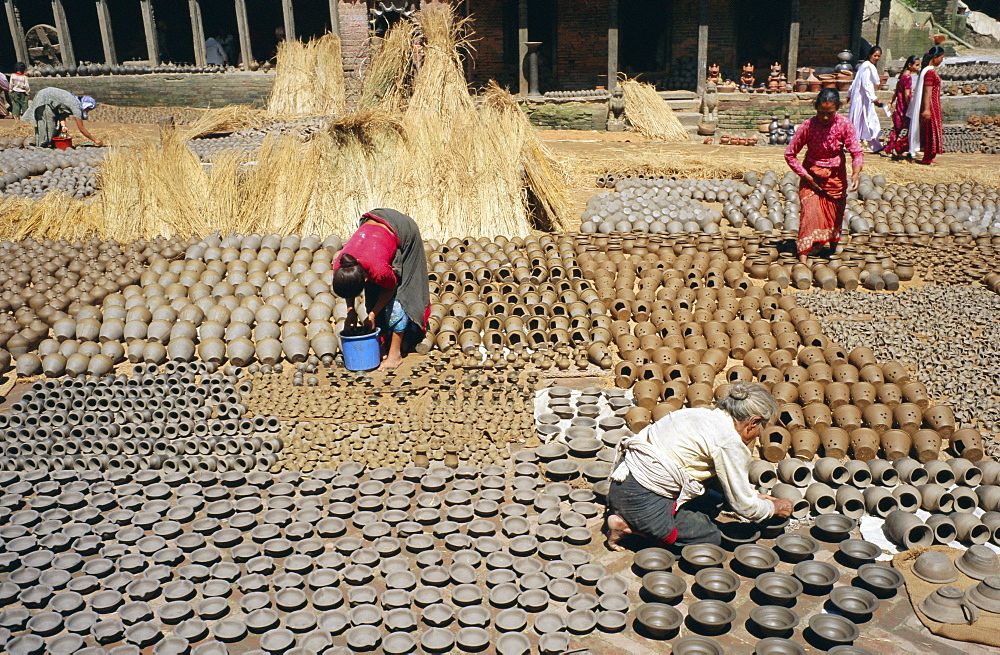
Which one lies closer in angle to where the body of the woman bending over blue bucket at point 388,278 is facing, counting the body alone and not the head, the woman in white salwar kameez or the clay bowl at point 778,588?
the clay bowl

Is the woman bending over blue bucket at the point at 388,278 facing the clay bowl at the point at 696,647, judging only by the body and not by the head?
no

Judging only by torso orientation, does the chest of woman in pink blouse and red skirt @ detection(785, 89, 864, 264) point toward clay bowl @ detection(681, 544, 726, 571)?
yes

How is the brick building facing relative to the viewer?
toward the camera

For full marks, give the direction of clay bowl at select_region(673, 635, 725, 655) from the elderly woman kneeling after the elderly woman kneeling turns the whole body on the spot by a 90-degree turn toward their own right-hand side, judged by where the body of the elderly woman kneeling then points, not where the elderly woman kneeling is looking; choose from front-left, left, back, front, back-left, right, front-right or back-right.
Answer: front

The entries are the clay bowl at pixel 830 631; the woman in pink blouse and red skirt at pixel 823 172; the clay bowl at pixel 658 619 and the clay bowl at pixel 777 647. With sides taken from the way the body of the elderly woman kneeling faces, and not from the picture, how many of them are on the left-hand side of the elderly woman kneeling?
1

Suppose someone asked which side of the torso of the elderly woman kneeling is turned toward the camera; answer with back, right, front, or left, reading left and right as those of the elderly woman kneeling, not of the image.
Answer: right

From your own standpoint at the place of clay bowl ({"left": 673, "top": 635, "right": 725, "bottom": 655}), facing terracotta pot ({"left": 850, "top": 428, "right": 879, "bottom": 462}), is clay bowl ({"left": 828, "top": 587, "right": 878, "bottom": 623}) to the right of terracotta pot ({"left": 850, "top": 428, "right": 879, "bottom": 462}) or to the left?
right

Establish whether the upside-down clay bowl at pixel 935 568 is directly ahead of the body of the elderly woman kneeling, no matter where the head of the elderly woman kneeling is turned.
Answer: yes

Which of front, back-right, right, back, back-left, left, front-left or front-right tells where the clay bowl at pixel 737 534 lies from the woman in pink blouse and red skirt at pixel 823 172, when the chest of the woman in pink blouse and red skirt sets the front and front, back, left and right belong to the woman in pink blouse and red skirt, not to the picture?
front
